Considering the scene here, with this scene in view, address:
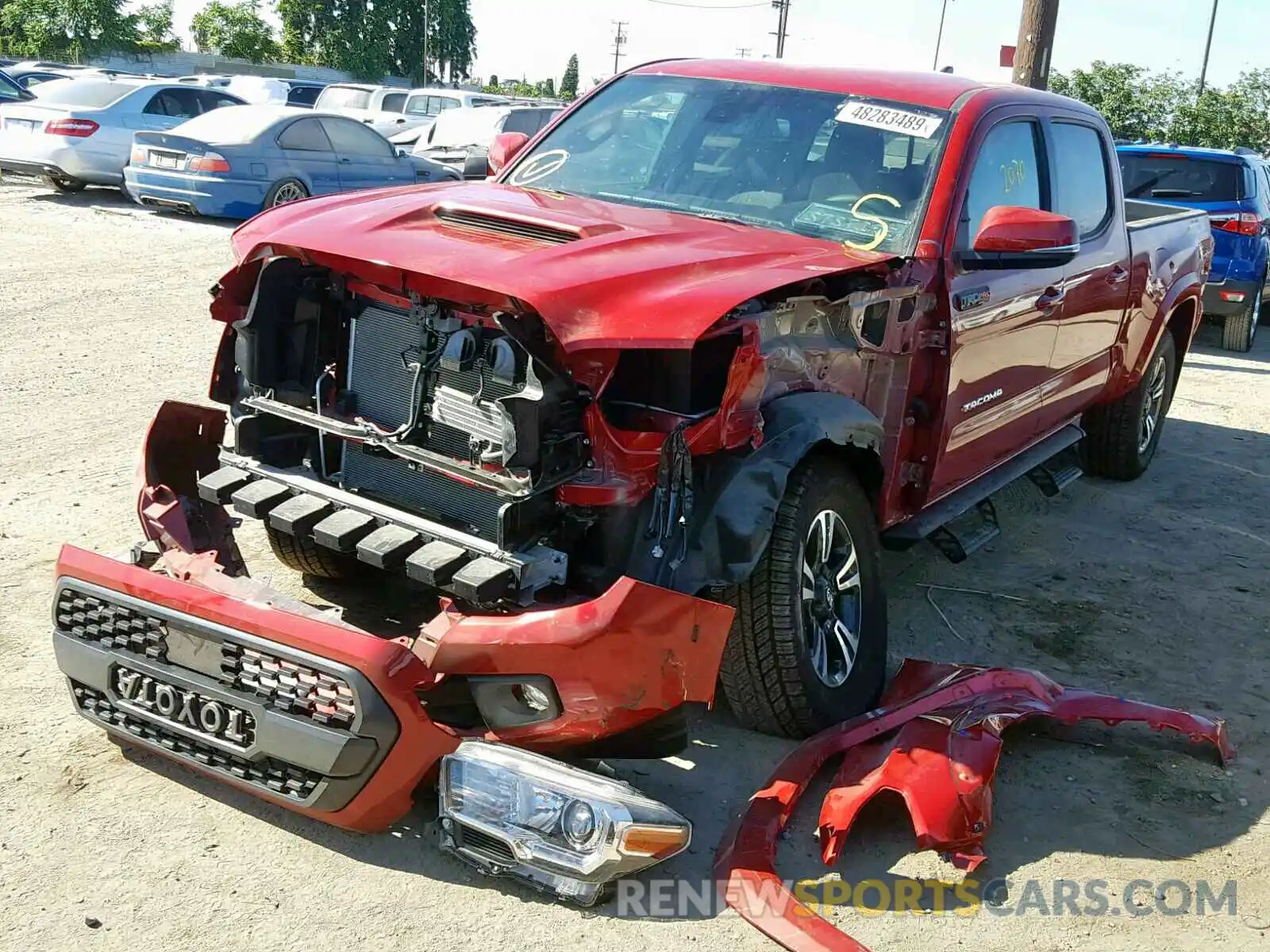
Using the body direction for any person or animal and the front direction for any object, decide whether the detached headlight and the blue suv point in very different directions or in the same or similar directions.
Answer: very different directions

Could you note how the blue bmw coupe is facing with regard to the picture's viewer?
facing away from the viewer and to the right of the viewer

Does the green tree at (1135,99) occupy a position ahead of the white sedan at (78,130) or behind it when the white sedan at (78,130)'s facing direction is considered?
ahead

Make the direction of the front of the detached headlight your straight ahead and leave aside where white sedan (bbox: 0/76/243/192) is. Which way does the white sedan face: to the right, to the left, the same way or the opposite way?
the opposite way

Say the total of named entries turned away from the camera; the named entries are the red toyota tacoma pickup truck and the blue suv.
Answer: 1

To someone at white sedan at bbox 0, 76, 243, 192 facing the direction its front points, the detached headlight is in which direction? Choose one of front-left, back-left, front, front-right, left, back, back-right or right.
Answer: back-right

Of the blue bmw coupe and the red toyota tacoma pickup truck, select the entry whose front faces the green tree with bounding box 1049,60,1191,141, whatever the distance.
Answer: the blue bmw coupe

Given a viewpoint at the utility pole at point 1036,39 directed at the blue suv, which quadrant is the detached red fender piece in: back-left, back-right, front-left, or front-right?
front-right

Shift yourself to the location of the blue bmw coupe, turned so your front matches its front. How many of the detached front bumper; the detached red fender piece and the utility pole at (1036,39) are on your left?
0

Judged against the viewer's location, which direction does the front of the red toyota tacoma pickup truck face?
facing the viewer and to the left of the viewer

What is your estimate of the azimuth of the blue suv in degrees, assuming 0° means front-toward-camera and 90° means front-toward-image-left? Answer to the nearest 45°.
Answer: approximately 180°

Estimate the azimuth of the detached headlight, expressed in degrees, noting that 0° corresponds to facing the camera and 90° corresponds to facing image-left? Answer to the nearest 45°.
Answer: approximately 45°

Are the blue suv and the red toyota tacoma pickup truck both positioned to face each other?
no

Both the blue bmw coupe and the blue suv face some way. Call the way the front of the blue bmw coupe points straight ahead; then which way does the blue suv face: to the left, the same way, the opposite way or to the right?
the same way

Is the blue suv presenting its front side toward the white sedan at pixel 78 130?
no

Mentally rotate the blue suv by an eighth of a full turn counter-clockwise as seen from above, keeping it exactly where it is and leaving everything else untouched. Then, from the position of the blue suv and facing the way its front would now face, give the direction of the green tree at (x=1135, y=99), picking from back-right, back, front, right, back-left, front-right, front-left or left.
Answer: front-right

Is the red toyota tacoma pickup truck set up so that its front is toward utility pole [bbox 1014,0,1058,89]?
no

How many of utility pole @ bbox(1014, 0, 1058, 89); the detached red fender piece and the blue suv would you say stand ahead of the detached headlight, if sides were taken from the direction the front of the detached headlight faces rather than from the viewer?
0

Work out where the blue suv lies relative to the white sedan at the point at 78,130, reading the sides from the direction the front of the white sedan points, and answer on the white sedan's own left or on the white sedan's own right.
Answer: on the white sedan's own right

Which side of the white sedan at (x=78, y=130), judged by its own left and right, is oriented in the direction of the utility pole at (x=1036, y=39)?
right

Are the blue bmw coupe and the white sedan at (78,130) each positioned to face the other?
no

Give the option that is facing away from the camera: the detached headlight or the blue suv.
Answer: the blue suv

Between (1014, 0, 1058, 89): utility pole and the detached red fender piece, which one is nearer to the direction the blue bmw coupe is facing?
the utility pole

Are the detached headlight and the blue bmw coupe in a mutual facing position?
no
